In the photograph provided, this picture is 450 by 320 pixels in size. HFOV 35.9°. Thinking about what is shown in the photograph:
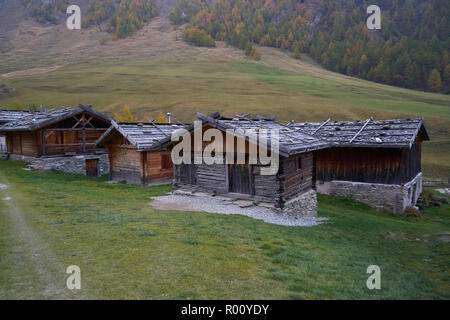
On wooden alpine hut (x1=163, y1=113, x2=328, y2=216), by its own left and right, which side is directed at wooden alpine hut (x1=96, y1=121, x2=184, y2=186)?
right

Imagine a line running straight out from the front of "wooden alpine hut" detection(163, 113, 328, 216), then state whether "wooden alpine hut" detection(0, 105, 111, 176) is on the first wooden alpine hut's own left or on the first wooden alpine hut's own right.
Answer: on the first wooden alpine hut's own right

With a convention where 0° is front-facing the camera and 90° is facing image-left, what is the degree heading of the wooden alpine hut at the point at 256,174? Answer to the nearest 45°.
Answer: approximately 45°
